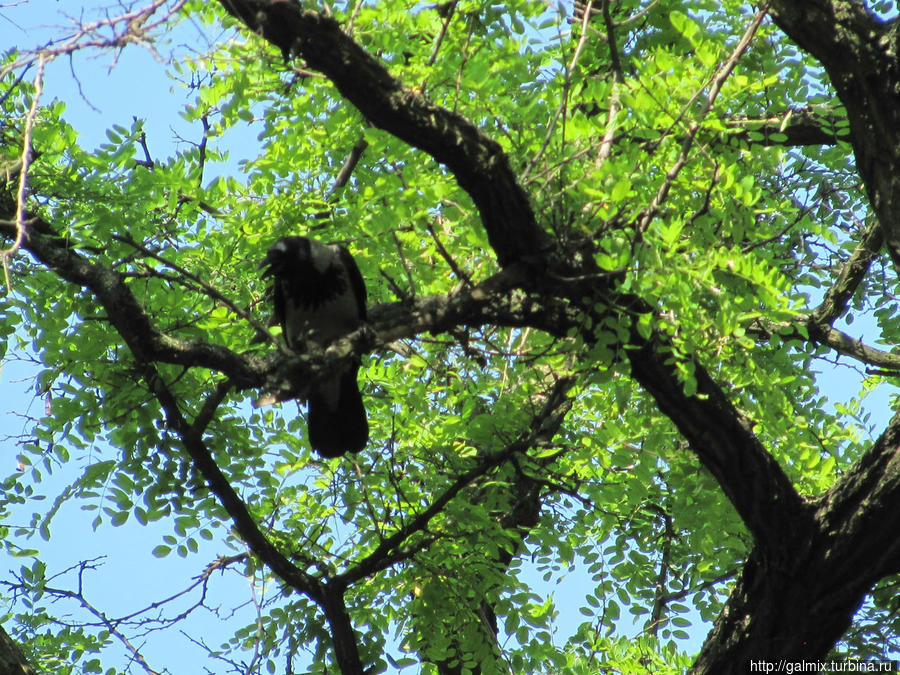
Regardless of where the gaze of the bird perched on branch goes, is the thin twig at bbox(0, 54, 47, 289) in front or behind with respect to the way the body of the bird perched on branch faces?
in front
